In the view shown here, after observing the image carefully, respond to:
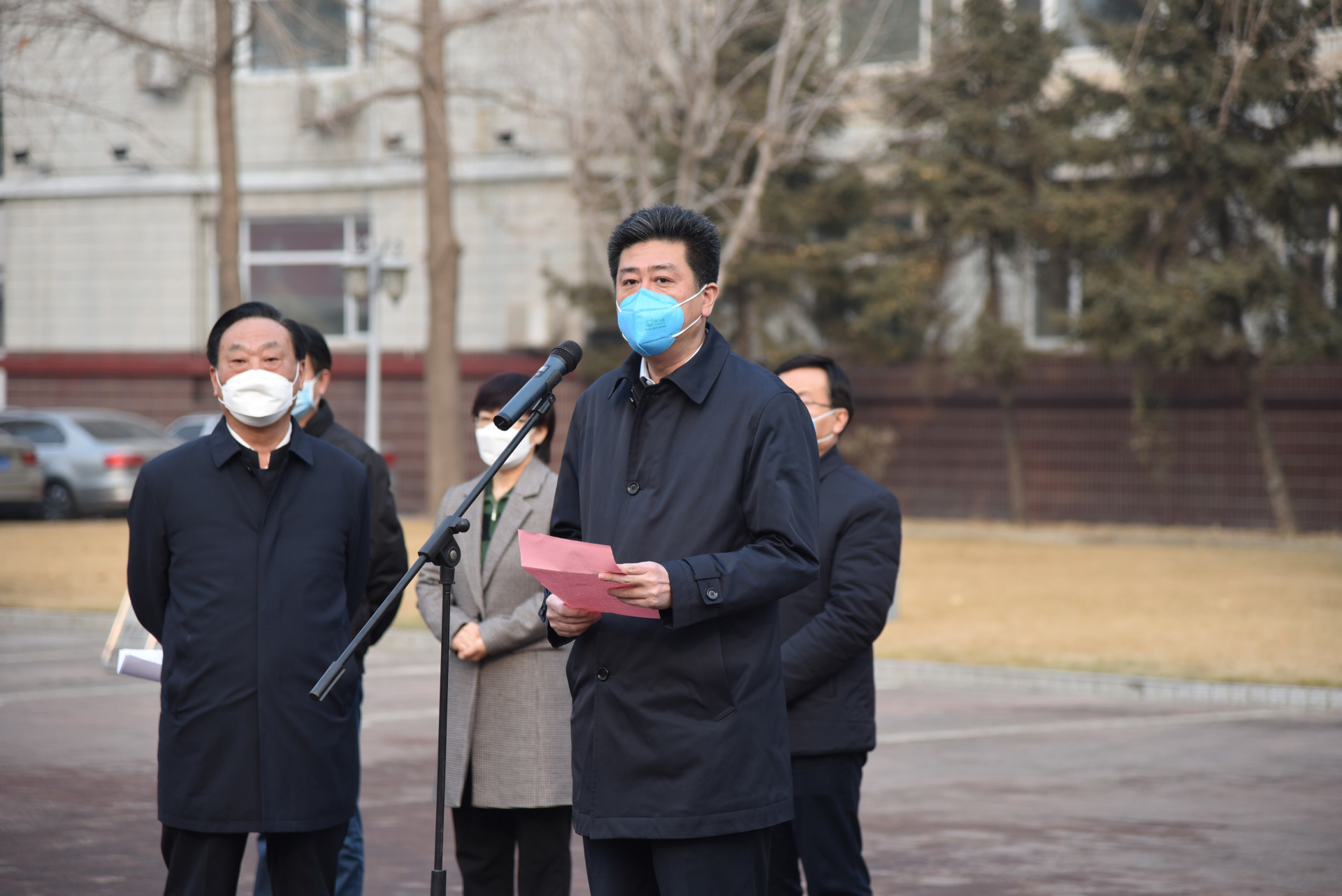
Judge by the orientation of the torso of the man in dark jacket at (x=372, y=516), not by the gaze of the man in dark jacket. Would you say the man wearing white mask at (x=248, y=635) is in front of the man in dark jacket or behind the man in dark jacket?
in front

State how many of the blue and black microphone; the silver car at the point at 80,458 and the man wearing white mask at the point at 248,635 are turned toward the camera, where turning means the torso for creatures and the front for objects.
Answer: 1

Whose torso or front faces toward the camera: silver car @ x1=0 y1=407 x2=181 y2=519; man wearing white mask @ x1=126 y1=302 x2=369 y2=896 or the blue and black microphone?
the man wearing white mask

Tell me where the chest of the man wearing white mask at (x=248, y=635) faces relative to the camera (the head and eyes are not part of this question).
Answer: toward the camera

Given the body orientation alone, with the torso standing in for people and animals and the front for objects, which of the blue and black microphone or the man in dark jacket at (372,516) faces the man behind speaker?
the blue and black microphone

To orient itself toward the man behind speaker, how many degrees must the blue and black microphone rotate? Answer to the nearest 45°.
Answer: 0° — it already faces them

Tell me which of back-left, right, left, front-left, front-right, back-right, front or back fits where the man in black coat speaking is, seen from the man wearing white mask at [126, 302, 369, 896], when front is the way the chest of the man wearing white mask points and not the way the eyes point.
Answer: front-left

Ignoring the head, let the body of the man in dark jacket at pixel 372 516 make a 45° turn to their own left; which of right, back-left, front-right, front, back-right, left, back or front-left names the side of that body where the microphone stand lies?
front

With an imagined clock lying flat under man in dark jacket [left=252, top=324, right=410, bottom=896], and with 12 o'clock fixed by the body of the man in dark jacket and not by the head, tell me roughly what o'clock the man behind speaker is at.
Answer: The man behind speaker is roughly at 9 o'clock from the man in dark jacket.

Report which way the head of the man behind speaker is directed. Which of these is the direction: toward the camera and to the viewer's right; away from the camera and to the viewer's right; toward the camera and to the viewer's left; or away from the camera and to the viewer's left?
toward the camera and to the viewer's left

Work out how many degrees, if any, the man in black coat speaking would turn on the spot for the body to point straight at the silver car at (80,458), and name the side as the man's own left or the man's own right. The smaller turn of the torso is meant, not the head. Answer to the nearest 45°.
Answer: approximately 90° to the man's own right

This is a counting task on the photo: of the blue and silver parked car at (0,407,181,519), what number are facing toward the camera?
0

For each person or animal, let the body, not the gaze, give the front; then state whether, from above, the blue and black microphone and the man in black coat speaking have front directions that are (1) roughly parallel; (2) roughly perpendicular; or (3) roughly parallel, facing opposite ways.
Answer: roughly parallel, facing opposite ways

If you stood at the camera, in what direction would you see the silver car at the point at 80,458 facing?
facing away from the viewer and to the left of the viewer
